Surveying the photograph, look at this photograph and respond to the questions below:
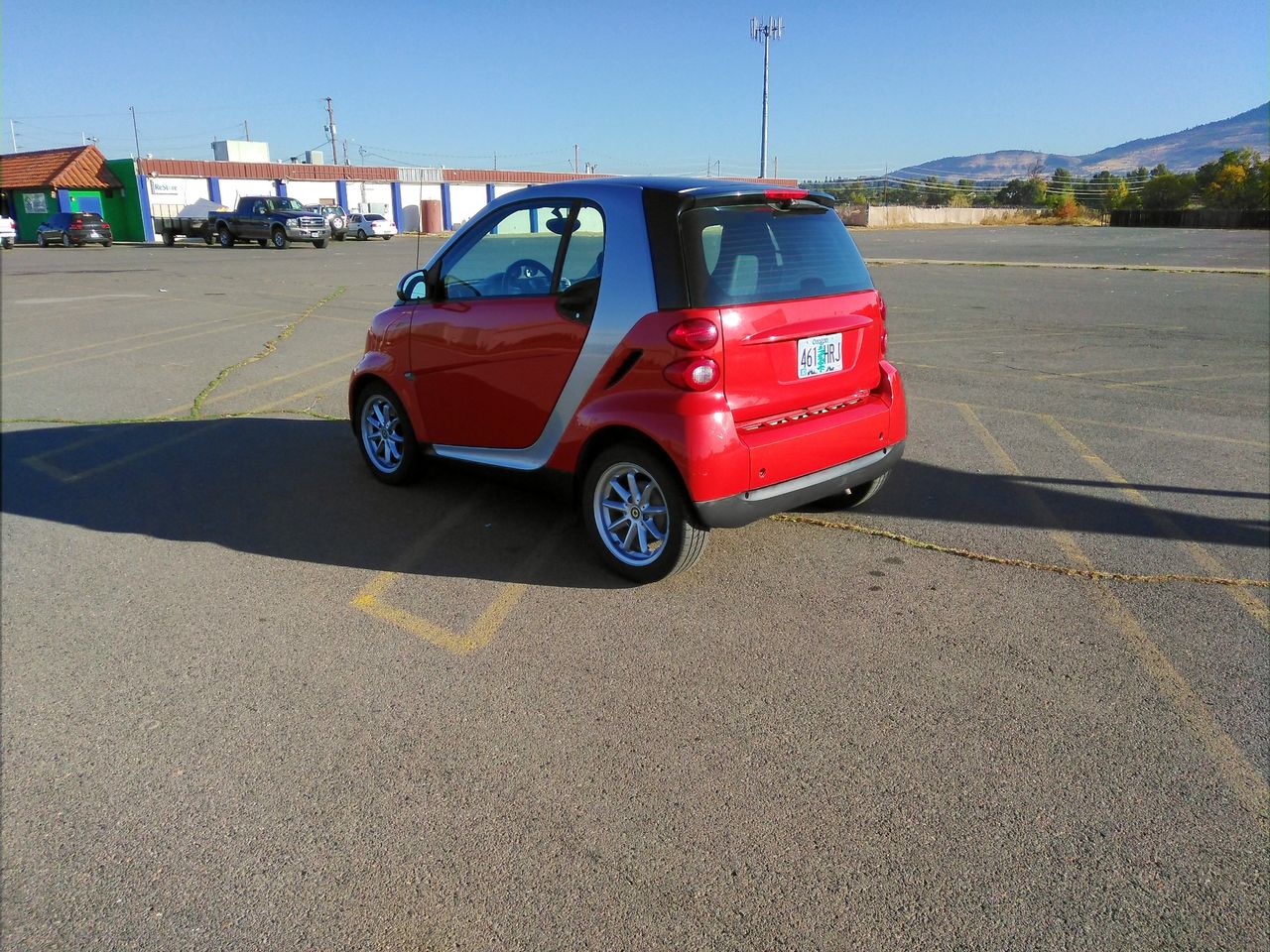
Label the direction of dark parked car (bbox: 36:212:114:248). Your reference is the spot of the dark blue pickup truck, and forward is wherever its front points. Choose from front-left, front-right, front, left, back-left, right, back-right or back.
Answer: back-right

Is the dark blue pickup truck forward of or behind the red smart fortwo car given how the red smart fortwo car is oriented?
forward

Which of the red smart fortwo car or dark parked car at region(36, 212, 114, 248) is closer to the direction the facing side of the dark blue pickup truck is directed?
the red smart fortwo car

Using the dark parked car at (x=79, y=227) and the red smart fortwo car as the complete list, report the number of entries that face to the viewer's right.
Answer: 0

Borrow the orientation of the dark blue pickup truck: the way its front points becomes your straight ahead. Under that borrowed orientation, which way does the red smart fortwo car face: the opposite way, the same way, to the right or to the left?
the opposite way

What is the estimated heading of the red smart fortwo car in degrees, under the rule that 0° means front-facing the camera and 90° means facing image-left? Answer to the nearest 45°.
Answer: approximately 135°

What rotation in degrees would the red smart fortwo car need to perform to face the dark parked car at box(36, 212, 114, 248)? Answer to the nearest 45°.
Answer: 0° — it already faces it

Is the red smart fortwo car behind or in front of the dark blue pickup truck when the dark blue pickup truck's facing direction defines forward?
in front
